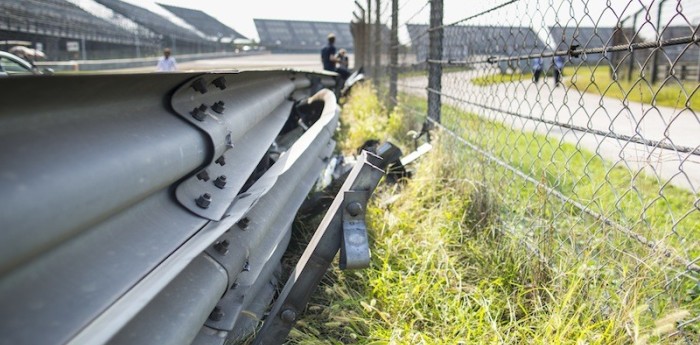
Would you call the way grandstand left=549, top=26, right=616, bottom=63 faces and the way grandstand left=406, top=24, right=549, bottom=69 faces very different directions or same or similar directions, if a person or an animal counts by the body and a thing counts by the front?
same or similar directions

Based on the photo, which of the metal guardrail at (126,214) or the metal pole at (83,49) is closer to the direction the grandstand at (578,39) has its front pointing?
the metal guardrail

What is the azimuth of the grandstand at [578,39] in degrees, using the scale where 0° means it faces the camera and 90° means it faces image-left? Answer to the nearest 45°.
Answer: approximately 0°

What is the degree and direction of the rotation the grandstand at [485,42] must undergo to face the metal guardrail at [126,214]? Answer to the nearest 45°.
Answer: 0° — it already faces it

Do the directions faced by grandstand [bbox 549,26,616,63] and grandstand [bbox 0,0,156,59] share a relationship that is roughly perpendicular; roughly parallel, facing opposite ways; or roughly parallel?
roughly perpendicular

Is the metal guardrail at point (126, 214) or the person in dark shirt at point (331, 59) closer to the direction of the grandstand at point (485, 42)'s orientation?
the metal guardrail

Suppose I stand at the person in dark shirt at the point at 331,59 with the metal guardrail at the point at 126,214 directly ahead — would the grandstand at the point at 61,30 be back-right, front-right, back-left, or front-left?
back-right

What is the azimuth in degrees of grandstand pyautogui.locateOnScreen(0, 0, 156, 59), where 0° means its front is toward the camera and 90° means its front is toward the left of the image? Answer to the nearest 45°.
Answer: approximately 315°

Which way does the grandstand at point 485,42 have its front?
toward the camera

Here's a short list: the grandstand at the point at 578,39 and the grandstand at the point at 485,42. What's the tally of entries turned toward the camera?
2

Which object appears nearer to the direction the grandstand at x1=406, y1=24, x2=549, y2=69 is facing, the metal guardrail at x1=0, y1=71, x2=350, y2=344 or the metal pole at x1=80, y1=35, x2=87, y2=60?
the metal guardrail

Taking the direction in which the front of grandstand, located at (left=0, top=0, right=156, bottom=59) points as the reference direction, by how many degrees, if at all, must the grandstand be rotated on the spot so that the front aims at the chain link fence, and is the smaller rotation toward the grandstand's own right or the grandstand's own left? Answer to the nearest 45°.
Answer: approximately 45° to the grandstand's own right
